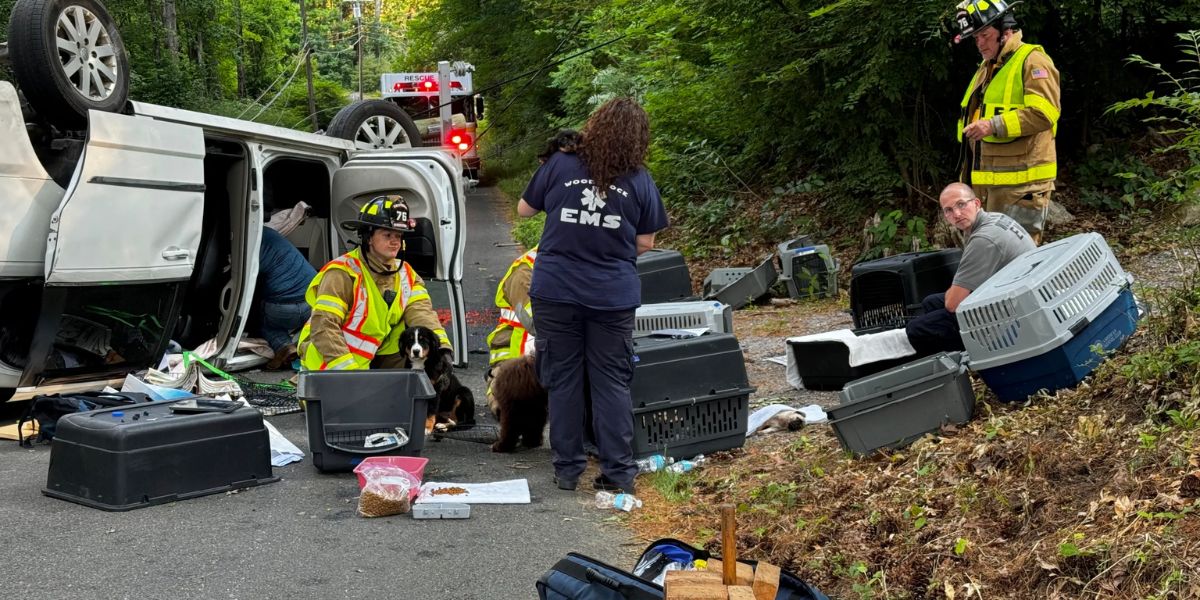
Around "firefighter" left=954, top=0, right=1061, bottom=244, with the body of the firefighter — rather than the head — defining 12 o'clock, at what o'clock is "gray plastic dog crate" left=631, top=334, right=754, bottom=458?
The gray plastic dog crate is roughly at 12 o'clock from the firefighter.

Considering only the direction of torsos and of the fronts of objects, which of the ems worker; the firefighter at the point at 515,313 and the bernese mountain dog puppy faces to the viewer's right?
the firefighter

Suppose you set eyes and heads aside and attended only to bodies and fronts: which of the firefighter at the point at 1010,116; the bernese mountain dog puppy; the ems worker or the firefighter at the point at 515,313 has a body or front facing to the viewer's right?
the firefighter at the point at 515,313

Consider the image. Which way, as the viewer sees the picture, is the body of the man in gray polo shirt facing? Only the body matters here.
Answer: to the viewer's left

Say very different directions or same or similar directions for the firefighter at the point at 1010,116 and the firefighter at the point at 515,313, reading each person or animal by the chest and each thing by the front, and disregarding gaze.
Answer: very different directions

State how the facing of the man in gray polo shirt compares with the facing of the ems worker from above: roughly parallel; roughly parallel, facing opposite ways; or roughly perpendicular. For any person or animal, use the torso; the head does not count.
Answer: roughly perpendicular

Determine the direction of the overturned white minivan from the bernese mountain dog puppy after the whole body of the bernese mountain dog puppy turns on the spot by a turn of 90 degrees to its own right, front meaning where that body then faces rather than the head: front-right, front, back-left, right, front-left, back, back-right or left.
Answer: front

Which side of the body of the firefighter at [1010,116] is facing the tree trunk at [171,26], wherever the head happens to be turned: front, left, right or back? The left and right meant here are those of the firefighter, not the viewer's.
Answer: right

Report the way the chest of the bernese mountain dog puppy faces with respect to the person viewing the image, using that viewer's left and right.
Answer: facing the viewer and to the left of the viewer

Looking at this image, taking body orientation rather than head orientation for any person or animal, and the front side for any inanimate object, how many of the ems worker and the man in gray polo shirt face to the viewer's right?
0

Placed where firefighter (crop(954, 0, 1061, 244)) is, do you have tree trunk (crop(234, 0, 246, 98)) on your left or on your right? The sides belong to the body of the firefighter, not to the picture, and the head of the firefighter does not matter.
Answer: on your right

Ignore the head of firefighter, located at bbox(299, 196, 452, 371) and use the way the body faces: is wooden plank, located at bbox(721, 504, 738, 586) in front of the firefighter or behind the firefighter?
in front

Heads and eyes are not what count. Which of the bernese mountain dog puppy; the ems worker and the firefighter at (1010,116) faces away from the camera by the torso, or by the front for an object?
the ems worker

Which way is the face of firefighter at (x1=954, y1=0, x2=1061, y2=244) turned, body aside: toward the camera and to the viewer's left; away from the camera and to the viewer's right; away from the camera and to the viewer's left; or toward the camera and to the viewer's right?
toward the camera and to the viewer's left

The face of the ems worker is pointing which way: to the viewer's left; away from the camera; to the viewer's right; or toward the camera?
away from the camera

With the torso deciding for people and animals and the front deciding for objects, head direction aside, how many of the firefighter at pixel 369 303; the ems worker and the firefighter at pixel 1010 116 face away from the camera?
1

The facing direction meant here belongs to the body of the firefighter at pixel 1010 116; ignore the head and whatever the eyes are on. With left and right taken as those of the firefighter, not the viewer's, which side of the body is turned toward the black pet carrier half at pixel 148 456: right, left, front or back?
front

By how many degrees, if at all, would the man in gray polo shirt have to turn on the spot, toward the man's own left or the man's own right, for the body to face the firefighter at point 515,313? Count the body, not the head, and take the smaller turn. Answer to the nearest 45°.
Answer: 0° — they already face them
